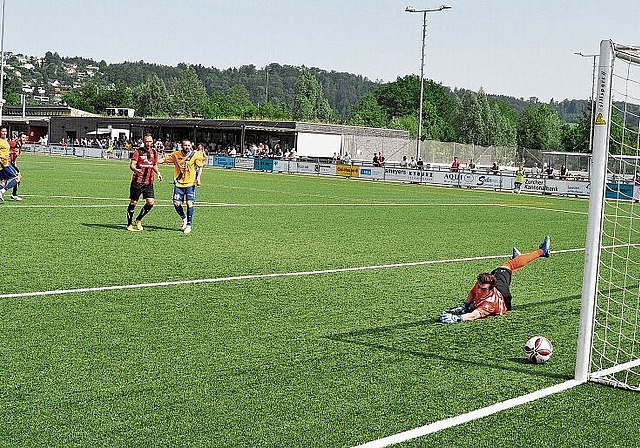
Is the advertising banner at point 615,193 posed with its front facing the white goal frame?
yes

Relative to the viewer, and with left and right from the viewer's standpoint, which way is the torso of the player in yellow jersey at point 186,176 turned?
facing the viewer

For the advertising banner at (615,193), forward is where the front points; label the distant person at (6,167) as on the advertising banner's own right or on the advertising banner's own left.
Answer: on the advertising banner's own right

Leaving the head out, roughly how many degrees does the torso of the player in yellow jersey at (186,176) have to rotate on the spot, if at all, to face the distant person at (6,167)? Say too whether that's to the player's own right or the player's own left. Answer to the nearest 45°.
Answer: approximately 135° to the player's own right

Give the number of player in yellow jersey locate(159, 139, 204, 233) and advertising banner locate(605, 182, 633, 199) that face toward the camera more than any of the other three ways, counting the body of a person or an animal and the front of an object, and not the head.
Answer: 2

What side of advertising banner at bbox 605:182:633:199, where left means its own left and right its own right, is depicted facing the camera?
front

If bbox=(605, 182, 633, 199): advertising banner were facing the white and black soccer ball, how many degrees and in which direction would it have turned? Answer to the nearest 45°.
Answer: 0° — it already faces it

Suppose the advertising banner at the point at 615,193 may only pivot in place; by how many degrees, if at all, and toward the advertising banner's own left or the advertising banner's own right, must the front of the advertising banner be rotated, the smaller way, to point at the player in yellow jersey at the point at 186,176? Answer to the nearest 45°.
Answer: approximately 90° to the advertising banner's own right
